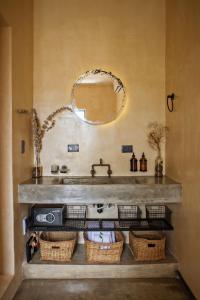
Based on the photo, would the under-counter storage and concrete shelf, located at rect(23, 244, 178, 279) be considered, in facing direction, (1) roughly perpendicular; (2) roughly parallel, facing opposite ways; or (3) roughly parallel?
roughly parallel

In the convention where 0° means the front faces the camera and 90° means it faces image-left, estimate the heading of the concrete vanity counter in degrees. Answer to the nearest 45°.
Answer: approximately 0°

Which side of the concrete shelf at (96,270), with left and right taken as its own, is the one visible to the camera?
front

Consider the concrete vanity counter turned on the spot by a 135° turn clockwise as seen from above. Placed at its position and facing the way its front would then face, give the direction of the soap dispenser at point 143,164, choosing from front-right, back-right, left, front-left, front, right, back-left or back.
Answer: right

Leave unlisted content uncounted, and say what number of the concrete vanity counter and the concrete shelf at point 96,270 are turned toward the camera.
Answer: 2

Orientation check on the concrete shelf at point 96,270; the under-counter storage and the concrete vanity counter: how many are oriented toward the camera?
3

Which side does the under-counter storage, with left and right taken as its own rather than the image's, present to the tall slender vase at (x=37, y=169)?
right

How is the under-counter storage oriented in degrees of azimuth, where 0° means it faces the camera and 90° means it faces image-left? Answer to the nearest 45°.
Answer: approximately 0°
